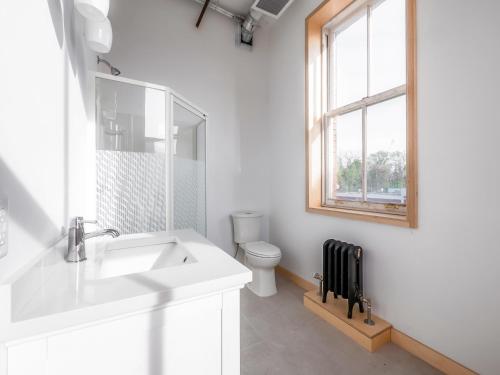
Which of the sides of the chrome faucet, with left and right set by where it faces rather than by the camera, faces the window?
front

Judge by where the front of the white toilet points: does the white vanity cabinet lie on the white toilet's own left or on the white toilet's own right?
on the white toilet's own right

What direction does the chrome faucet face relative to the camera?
to the viewer's right

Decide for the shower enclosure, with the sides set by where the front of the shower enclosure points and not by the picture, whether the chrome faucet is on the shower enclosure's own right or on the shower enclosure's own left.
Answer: on the shower enclosure's own right

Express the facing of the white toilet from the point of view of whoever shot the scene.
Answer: facing the viewer and to the right of the viewer

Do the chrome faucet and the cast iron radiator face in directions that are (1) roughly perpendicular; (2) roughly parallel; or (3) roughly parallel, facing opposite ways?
roughly parallel, facing opposite ways

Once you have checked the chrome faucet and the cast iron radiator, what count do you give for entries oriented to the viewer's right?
1

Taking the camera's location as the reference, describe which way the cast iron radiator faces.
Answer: facing the viewer and to the left of the viewer

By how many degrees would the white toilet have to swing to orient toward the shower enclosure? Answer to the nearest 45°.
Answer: approximately 90° to its right

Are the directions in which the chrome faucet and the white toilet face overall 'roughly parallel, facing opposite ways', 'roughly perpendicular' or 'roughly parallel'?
roughly perpendicular

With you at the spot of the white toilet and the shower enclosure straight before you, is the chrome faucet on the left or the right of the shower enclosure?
left
